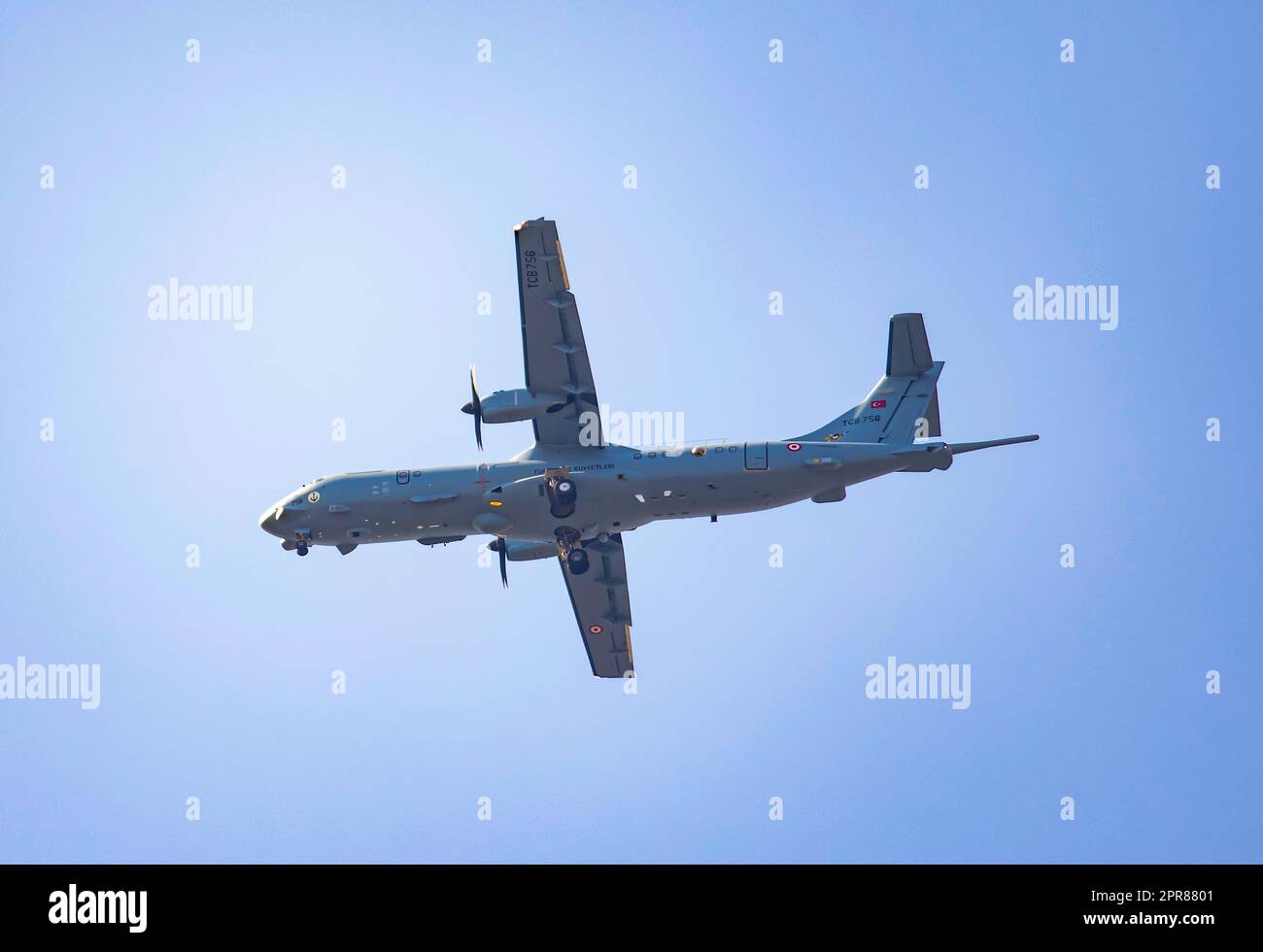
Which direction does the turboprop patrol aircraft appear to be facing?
to the viewer's left
